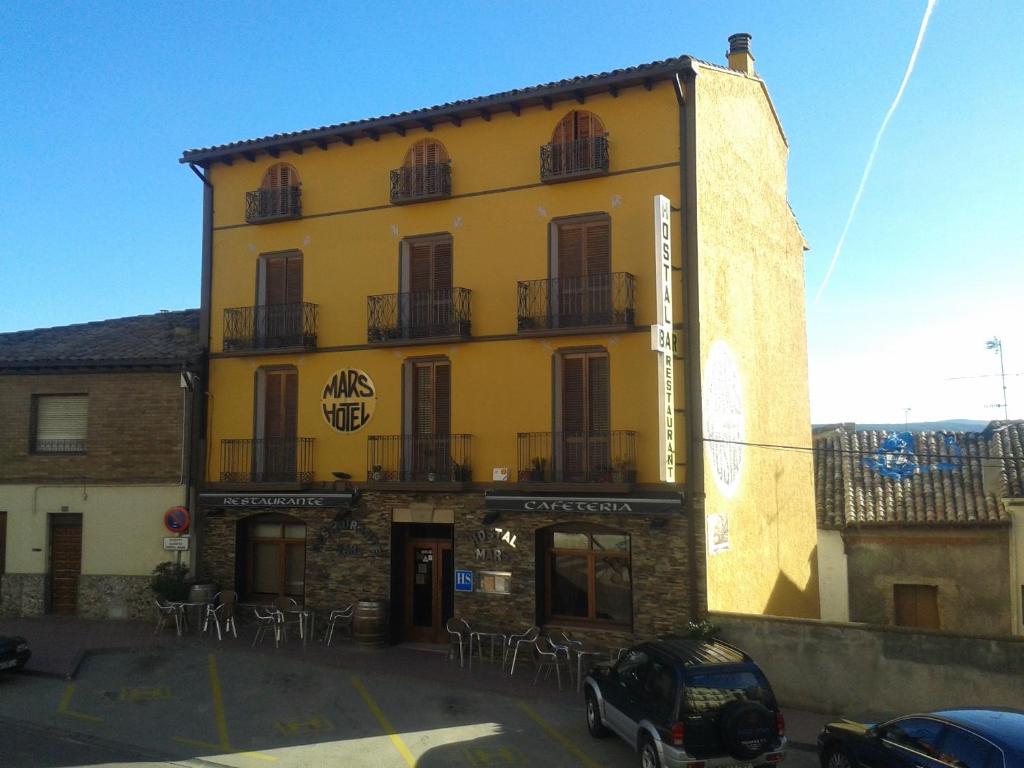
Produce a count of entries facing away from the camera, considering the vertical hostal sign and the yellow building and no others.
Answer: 0

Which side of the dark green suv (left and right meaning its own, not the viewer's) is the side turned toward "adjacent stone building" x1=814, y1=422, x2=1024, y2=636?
right

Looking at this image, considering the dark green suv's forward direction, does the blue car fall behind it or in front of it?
behind

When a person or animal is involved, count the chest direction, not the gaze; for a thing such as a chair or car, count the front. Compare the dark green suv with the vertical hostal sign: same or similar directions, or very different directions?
very different directions

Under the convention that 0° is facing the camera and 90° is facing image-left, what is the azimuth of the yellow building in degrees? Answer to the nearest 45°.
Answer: approximately 45°

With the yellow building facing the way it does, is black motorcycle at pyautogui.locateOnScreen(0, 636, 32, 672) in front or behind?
in front

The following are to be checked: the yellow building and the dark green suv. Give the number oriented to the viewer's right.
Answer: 0

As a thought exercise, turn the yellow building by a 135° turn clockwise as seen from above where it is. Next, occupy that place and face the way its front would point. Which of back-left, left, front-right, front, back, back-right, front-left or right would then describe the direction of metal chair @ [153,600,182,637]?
left

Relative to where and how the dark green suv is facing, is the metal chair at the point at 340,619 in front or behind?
in front

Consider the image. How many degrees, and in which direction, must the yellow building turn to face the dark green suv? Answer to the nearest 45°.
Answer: approximately 45° to its left

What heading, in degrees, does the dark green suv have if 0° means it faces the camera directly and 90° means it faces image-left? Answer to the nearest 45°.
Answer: approximately 135°

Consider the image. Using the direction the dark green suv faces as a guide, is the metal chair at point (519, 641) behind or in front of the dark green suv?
in front

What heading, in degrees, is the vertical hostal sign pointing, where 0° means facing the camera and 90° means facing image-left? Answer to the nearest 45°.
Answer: approximately 315°

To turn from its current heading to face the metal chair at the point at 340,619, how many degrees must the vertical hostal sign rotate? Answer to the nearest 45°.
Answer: approximately 135° to its right
